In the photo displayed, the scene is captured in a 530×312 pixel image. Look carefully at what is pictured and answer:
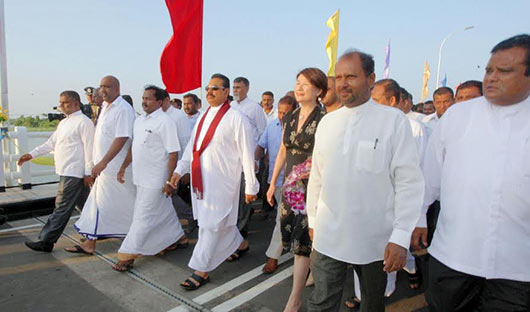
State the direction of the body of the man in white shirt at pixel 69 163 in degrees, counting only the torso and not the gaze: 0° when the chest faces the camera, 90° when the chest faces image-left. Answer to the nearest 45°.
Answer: approximately 45°

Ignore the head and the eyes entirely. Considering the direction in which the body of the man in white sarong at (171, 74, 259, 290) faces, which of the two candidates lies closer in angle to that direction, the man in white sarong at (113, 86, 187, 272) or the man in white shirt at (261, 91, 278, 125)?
the man in white sarong

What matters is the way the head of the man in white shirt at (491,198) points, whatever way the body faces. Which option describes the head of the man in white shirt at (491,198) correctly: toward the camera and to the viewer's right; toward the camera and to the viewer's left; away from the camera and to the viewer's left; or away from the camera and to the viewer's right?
toward the camera and to the viewer's left

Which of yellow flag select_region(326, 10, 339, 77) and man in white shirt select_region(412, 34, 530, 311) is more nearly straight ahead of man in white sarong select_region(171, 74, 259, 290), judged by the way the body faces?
the man in white shirt

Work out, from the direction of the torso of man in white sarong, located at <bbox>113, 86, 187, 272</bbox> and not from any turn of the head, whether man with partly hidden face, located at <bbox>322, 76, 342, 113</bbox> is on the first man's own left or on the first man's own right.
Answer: on the first man's own left

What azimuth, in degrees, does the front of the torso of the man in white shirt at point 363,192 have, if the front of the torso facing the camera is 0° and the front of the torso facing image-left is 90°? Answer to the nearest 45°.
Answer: approximately 45°

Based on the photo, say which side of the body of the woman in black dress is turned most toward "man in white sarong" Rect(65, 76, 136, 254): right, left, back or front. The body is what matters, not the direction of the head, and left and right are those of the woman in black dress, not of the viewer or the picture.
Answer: right

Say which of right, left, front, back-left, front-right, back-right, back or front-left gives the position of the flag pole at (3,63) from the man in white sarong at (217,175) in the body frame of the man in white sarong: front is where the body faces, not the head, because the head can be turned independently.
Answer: right

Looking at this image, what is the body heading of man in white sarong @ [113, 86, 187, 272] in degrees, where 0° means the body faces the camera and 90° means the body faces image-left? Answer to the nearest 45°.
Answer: approximately 45°

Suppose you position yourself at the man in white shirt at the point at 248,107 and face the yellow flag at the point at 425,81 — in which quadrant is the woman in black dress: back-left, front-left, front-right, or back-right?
back-right

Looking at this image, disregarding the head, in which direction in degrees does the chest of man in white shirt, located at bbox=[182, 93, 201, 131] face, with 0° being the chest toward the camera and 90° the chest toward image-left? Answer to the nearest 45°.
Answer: approximately 45°

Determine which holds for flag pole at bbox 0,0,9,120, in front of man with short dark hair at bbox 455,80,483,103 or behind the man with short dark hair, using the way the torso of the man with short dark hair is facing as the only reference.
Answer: in front

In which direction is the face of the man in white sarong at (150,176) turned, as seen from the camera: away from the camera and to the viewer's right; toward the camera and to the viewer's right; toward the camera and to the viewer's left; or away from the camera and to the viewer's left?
toward the camera and to the viewer's left
